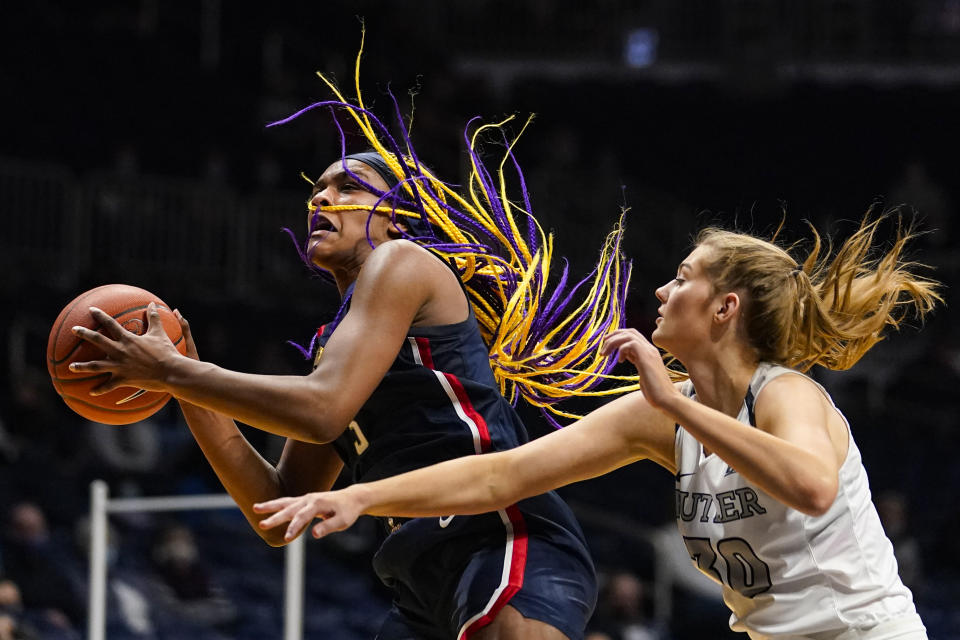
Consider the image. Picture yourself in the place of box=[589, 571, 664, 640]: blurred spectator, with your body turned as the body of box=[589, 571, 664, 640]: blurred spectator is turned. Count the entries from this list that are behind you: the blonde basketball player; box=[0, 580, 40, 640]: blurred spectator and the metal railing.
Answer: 0

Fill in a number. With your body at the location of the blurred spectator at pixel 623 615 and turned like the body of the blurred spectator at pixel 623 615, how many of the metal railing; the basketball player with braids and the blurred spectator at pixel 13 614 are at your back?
0

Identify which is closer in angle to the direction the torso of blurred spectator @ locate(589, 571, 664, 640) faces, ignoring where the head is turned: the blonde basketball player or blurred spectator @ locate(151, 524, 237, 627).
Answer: the blonde basketball player

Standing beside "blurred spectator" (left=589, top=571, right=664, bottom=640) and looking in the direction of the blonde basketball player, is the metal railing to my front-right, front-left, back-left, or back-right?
front-right

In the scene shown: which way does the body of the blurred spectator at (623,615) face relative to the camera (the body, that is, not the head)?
toward the camera

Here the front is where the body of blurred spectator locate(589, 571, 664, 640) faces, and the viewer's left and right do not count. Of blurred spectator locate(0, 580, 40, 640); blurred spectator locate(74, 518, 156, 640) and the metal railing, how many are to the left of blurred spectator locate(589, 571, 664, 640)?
0

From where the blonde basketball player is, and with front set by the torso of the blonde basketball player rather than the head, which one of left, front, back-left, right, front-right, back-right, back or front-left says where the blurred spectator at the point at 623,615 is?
back-right

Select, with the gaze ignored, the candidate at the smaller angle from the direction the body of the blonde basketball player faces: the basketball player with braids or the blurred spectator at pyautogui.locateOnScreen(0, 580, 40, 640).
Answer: the basketball player with braids

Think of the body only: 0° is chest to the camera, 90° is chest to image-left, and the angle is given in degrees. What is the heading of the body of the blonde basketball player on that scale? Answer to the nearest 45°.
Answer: approximately 45°

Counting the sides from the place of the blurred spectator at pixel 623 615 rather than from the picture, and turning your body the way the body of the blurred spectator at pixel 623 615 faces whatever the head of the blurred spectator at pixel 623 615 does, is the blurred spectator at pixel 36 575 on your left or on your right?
on your right

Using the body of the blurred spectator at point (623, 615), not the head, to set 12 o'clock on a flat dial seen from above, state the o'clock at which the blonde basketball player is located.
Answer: The blonde basketball player is roughly at 12 o'clock from the blurred spectator.

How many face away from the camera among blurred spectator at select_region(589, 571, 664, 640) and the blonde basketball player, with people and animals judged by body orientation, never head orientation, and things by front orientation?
0

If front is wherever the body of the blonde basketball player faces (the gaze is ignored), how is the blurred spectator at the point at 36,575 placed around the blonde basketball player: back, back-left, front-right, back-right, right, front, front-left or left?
right

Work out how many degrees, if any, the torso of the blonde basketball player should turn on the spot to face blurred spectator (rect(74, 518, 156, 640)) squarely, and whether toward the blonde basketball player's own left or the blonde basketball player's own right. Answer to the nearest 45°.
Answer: approximately 90° to the blonde basketball player's own right

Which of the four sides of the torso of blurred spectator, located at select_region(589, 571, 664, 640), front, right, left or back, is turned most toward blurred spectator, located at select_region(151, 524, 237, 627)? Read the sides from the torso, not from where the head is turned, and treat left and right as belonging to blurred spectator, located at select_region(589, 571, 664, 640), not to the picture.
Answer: right

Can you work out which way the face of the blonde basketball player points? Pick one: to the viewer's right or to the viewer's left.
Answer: to the viewer's left

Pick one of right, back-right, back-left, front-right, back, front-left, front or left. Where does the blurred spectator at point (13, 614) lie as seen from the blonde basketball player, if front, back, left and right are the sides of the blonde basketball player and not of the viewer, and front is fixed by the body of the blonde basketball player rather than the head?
right
